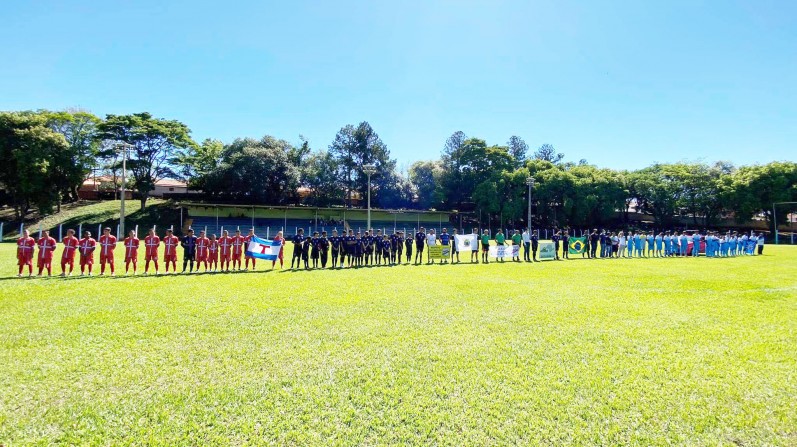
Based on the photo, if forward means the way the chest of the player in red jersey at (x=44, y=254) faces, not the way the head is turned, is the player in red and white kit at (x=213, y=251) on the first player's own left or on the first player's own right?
on the first player's own left

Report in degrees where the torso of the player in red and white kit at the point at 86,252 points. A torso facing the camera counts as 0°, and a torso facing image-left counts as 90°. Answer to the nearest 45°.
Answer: approximately 0°

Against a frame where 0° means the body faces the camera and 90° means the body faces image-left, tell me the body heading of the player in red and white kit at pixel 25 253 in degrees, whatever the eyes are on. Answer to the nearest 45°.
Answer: approximately 0°

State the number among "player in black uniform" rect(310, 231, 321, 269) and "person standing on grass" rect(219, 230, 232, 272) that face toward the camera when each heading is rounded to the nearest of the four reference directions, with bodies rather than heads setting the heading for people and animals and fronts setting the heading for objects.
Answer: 2

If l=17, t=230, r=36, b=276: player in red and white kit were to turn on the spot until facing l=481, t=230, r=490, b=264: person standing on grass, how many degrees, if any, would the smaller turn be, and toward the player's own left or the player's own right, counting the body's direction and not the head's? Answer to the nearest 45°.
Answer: approximately 90° to the player's own left

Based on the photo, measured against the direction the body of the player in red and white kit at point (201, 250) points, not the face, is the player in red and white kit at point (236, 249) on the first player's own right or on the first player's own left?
on the first player's own left
